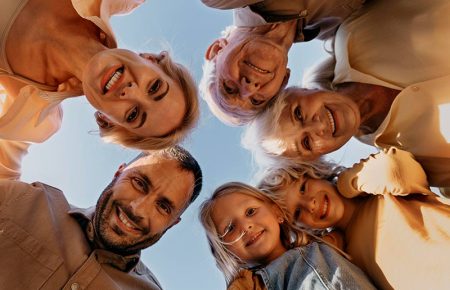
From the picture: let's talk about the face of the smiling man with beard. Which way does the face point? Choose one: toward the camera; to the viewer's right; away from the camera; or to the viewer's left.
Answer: toward the camera

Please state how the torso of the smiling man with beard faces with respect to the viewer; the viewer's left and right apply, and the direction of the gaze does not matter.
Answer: facing the viewer

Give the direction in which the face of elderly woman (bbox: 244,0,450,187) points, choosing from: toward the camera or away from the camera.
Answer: toward the camera

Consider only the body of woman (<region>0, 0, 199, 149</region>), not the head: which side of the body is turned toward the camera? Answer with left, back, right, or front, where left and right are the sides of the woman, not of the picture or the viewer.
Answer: front

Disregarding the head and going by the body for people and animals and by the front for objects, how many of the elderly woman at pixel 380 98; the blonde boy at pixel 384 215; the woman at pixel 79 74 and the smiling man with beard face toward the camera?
4

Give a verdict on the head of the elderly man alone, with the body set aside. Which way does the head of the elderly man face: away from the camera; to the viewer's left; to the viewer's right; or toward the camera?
toward the camera

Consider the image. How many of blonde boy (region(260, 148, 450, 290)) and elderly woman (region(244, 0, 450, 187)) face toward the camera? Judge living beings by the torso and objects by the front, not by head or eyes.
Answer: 2
